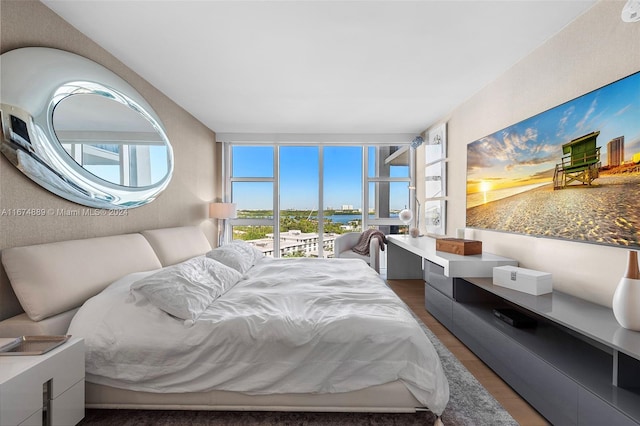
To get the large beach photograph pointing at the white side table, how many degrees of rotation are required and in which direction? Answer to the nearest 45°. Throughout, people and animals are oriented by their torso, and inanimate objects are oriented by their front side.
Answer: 0° — it already faces it

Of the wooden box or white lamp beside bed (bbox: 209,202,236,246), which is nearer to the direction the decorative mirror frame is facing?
the wooden box

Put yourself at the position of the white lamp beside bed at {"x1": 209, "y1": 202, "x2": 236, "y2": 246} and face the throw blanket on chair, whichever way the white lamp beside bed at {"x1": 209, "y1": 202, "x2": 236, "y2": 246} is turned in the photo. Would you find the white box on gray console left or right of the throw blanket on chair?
right

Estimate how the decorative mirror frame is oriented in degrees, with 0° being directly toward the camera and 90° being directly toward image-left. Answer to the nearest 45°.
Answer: approximately 315°

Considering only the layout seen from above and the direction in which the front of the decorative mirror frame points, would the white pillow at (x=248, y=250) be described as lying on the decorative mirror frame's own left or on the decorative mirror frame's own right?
on the decorative mirror frame's own left

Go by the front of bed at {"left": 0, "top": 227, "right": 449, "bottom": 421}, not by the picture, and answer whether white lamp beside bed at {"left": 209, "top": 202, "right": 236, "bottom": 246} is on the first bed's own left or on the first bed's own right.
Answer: on the first bed's own left

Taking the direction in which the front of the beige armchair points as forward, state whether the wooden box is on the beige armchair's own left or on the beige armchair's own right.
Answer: on the beige armchair's own left

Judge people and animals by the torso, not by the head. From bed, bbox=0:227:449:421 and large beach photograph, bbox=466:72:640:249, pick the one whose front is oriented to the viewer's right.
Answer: the bed

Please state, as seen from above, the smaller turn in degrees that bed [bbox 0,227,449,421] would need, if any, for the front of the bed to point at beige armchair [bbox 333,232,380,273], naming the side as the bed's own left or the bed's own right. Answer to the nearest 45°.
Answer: approximately 45° to the bed's own left

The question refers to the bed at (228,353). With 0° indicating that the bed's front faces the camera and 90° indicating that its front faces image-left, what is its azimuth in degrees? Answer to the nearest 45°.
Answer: approximately 270°

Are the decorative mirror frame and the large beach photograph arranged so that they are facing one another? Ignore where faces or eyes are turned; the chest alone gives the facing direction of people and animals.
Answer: yes
